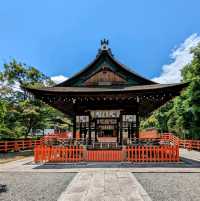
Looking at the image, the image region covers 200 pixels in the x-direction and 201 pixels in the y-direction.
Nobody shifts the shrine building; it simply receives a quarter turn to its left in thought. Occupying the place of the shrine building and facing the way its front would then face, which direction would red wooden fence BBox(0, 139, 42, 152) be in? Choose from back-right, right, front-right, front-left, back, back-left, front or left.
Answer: back-left

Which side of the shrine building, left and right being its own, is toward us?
front
